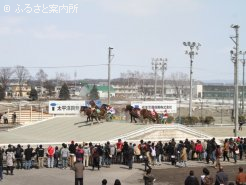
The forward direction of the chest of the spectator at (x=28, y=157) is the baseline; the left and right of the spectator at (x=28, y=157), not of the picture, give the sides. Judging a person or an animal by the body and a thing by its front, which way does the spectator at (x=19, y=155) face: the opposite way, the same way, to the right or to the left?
the same way

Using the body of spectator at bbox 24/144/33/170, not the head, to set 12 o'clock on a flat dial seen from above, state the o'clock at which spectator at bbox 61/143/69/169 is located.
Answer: spectator at bbox 61/143/69/169 is roughly at 3 o'clock from spectator at bbox 24/144/33/170.

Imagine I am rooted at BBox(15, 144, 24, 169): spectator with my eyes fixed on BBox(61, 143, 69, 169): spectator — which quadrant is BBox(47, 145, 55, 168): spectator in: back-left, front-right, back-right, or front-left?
front-left

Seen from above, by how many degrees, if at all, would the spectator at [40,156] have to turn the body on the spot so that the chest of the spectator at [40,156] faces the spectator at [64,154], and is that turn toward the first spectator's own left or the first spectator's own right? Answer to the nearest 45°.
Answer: approximately 135° to the first spectator's own right

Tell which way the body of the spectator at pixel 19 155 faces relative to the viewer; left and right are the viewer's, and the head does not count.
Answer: facing away from the viewer

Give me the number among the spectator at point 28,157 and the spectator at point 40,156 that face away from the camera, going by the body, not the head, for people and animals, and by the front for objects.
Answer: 2

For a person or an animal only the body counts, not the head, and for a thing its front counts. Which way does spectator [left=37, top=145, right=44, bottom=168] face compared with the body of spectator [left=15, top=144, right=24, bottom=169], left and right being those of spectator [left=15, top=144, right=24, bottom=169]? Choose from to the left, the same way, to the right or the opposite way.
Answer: the same way

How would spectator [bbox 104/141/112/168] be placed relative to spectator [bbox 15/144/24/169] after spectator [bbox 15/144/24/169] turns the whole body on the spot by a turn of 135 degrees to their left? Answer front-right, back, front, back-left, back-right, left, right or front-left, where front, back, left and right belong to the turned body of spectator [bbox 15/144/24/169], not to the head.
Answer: back-left

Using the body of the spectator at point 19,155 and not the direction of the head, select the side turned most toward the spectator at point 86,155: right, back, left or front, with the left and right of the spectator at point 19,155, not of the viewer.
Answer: right

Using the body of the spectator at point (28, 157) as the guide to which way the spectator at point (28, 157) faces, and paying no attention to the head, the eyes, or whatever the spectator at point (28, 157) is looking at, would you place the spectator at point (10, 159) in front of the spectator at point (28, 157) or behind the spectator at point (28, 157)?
behind

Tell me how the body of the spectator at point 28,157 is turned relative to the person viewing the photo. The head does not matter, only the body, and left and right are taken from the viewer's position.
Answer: facing away from the viewer

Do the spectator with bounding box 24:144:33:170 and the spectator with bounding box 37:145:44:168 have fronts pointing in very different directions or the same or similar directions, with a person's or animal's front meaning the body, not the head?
same or similar directions

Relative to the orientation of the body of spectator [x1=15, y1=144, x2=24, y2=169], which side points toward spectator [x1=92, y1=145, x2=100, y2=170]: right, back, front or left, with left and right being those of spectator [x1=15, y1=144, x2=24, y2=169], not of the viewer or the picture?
right

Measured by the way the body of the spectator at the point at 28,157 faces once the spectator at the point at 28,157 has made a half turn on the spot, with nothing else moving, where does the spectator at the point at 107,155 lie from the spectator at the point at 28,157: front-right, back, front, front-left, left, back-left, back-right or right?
left

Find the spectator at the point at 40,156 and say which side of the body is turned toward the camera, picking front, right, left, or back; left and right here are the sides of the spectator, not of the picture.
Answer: back

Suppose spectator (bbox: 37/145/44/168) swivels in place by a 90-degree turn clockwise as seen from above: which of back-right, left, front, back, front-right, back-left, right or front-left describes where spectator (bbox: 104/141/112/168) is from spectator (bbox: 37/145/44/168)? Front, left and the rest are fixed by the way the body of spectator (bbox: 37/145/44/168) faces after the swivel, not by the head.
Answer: front
